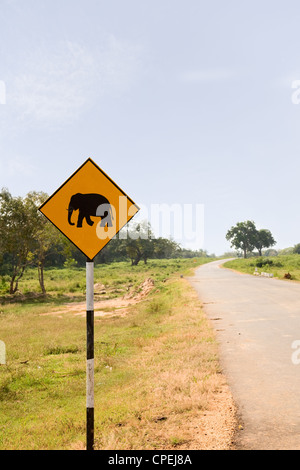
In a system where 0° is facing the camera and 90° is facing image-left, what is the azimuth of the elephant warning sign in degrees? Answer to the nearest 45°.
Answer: approximately 0°

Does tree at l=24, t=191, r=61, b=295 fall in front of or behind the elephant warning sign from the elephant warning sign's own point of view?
behind

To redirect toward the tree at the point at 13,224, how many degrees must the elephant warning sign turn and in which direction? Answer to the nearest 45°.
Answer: approximately 180°
